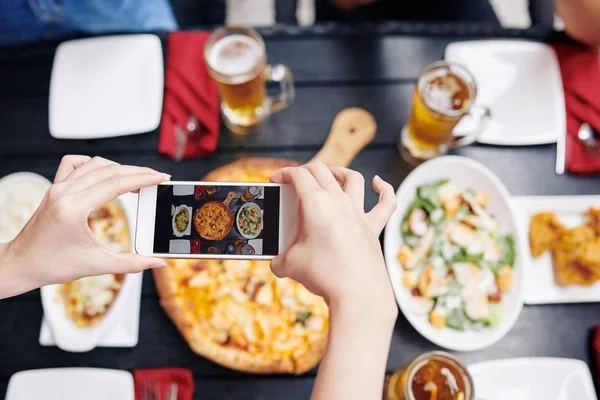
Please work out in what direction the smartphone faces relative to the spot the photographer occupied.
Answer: facing the viewer

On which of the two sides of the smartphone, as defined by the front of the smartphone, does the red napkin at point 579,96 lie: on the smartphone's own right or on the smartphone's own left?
on the smartphone's own left
